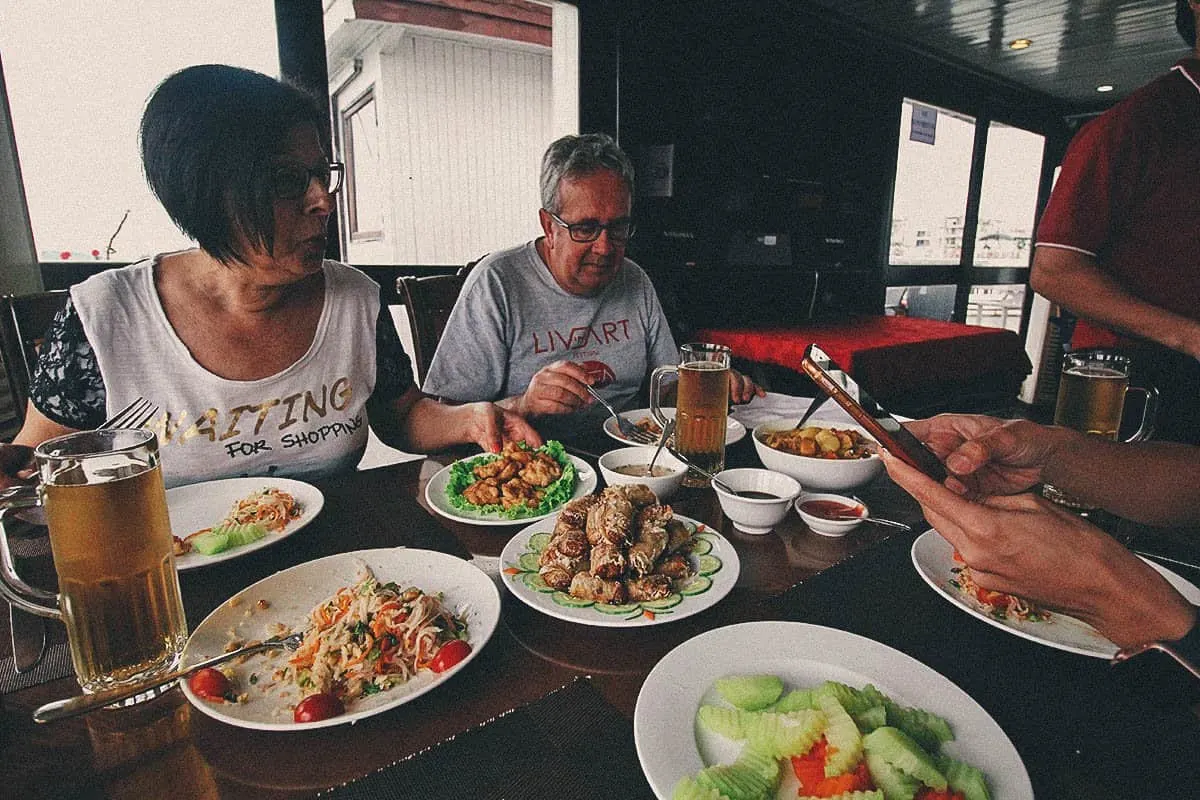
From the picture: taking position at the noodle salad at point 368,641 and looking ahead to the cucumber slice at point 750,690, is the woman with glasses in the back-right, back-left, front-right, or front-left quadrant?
back-left

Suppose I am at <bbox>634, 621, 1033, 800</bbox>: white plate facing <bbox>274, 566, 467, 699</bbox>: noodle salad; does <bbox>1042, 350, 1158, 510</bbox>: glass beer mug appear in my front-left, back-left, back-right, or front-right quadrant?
back-right

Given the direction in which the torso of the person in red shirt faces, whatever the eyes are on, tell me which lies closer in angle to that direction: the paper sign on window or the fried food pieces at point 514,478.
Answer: the fried food pieces

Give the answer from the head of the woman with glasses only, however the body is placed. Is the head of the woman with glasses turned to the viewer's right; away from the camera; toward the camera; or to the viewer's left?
to the viewer's right

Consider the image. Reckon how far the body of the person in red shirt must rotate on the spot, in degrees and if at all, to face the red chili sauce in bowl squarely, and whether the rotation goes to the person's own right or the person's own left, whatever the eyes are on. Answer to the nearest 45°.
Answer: approximately 45° to the person's own right
